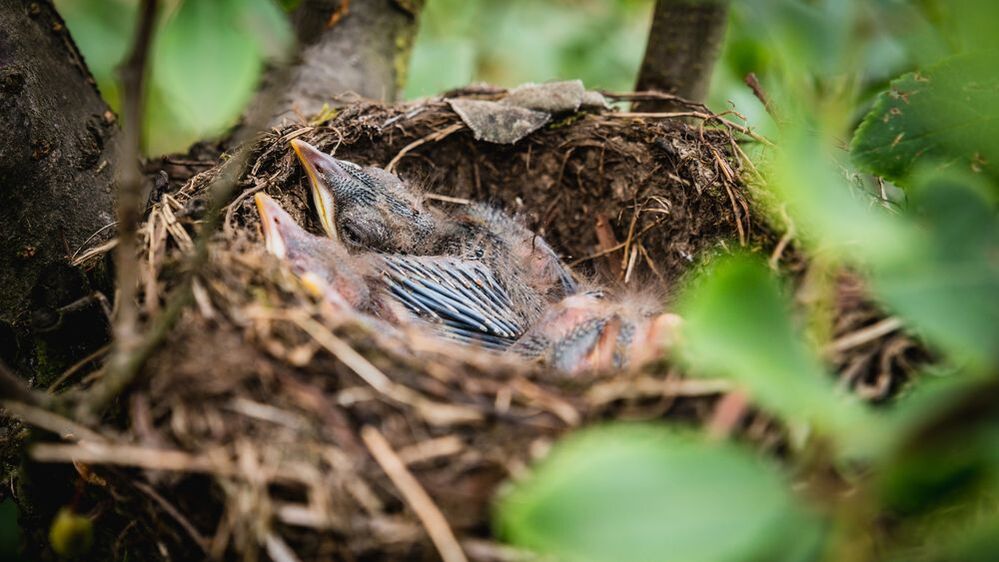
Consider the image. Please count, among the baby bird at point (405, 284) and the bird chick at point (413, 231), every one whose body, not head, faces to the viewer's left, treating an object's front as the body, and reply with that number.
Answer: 2

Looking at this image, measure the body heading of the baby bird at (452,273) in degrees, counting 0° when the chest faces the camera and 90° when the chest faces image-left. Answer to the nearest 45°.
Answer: approximately 90°

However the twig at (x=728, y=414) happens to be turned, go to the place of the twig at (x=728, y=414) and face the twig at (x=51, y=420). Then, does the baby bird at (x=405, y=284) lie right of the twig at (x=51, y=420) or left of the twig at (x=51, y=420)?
right

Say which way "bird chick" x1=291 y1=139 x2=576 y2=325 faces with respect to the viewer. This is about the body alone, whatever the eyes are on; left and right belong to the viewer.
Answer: facing to the left of the viewer

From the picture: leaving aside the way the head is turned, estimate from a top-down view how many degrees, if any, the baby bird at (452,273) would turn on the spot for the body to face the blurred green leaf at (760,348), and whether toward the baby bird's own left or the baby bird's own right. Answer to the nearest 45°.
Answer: approximately 90° to the baby bird's own left

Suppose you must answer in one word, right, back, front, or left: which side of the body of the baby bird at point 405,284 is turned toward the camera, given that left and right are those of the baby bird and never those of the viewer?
left
